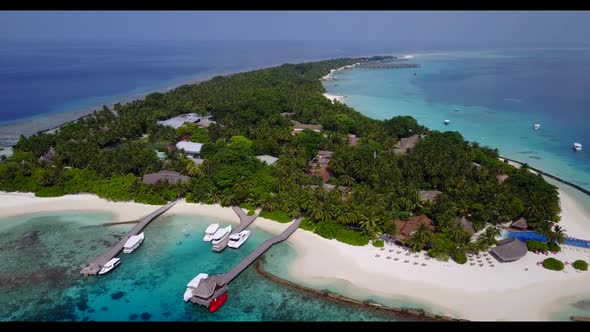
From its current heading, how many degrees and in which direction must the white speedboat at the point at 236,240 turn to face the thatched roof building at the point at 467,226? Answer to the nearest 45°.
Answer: approximately 45° to its right

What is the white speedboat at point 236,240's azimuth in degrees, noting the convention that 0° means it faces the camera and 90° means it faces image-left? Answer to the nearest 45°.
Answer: approximately 225°

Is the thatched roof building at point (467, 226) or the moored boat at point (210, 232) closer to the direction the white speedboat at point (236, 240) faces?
the thatched roof building

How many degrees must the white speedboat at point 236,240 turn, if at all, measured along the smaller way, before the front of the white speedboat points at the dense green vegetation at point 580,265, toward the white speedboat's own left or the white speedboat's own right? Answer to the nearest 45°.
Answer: approximately 45° to the white speedboat's own right

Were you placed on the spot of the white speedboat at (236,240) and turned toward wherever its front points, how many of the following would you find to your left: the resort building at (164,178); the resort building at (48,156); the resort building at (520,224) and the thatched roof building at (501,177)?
2

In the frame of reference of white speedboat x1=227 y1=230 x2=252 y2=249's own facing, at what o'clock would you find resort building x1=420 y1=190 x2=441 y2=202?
The resort building is roughly at 1 o'clock from the white speedboat.

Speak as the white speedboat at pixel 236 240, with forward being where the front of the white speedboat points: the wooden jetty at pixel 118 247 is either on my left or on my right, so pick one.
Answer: on my left

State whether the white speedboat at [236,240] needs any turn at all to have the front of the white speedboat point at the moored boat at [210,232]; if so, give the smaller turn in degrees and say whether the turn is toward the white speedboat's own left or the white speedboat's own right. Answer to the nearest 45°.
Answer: approximately 90° to the white speedboat's own left

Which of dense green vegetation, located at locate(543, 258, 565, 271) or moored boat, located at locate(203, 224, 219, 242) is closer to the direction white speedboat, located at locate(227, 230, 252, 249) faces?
the dense green vegetation

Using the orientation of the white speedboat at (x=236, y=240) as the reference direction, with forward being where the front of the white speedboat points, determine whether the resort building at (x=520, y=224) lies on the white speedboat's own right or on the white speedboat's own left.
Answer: on the white speedboat's own right

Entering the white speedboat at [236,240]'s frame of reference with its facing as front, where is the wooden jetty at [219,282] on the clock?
The wooden jetty is roughly at 5 o'clock from the white speedboat.

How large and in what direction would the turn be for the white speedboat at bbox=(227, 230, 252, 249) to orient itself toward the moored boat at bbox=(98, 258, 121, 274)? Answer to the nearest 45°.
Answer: approximately 135° to its left

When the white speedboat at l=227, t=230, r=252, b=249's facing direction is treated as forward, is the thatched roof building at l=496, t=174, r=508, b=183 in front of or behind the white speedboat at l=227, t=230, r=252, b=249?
in front

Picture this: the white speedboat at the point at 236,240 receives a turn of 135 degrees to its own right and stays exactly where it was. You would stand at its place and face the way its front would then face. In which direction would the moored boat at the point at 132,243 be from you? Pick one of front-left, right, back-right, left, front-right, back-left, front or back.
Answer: right
